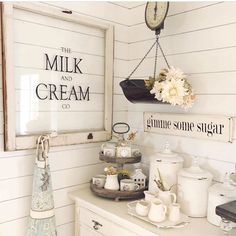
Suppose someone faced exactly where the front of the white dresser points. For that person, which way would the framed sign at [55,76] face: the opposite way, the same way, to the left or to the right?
to the left

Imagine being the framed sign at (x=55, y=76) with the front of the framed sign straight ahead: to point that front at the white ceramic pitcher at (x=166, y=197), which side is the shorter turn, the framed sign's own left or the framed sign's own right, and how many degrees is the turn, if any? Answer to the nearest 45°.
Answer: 0° — it already faces it

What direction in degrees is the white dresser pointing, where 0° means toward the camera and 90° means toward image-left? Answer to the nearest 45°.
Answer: approximately 45°

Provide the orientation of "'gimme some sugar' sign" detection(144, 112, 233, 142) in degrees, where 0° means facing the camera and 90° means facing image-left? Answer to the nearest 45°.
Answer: approximately 45°
